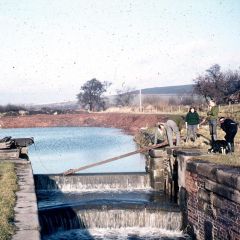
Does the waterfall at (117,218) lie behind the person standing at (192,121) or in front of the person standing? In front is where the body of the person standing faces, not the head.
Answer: in front

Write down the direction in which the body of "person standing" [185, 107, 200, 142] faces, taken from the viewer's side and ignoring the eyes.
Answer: toward the camera

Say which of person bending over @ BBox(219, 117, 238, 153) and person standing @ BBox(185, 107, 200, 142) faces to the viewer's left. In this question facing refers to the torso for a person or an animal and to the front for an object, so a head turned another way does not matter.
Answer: person bending over @ BBox(219, 117, 238, 153)

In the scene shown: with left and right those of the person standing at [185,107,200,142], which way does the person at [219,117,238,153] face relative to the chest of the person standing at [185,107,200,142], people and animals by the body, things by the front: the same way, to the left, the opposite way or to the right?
to the right

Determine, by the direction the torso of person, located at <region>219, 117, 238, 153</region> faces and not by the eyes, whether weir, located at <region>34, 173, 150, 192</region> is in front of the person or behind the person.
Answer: in front

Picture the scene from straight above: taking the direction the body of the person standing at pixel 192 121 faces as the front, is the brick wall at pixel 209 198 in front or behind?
in front

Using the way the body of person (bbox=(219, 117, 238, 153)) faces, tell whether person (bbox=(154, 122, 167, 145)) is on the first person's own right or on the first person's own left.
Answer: on the first person's own right

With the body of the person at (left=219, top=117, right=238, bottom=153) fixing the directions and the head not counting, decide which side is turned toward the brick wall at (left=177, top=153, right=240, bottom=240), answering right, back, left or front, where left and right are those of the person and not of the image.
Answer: left

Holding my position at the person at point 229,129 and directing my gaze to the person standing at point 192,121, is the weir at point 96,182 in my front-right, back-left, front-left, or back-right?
front-left

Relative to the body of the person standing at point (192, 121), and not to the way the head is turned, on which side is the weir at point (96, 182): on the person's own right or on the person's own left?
on the person's own right

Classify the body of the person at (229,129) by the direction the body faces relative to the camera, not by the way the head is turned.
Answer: to the viewer's left

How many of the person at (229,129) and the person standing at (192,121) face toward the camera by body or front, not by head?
1
